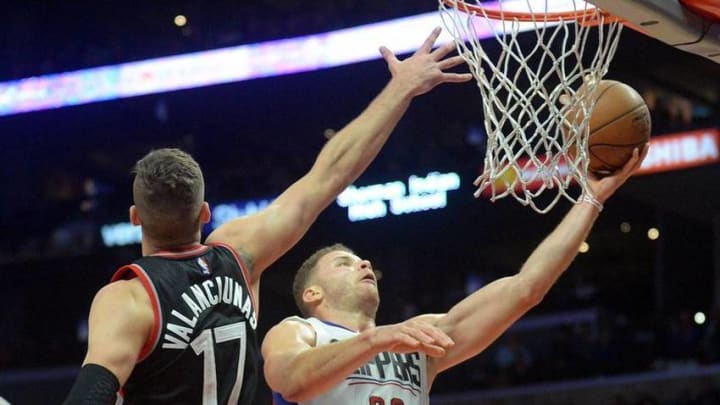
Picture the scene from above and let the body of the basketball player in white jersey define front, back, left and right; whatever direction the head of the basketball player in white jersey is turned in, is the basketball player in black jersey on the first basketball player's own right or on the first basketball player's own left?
on the first basketball player's own right

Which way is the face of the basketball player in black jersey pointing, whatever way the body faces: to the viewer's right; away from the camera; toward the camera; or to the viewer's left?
away from the camera

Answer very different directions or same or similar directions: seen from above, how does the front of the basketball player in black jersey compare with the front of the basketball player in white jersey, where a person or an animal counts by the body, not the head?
very different directions

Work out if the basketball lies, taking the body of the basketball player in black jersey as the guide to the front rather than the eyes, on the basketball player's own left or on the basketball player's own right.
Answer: on the basketball player's own right

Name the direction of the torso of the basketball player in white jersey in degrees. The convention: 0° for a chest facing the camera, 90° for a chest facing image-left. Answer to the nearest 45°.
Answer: approximately 315°
